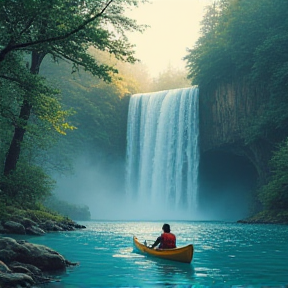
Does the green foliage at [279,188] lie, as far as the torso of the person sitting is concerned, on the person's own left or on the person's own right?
on the person's own right

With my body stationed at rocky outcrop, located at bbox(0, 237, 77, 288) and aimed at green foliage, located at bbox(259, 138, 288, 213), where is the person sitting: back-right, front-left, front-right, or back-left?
front-right

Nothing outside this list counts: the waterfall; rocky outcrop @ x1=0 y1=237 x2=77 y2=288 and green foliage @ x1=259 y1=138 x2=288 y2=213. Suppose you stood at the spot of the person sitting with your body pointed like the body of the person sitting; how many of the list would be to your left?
1

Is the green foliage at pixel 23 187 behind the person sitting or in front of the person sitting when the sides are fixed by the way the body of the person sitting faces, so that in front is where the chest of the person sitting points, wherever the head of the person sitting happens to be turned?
in front

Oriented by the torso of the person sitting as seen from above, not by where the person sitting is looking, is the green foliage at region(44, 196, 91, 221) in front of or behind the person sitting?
in front

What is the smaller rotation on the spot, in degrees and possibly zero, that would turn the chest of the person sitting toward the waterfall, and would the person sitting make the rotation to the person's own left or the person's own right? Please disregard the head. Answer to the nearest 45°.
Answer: approximately 45° to the person's own right

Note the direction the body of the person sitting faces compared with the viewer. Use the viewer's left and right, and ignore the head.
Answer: facing away from the viewer and to the left of the viewer

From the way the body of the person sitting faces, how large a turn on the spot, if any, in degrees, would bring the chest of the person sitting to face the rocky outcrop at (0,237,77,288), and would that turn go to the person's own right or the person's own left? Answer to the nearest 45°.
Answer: approximately 90° to the person's own left
